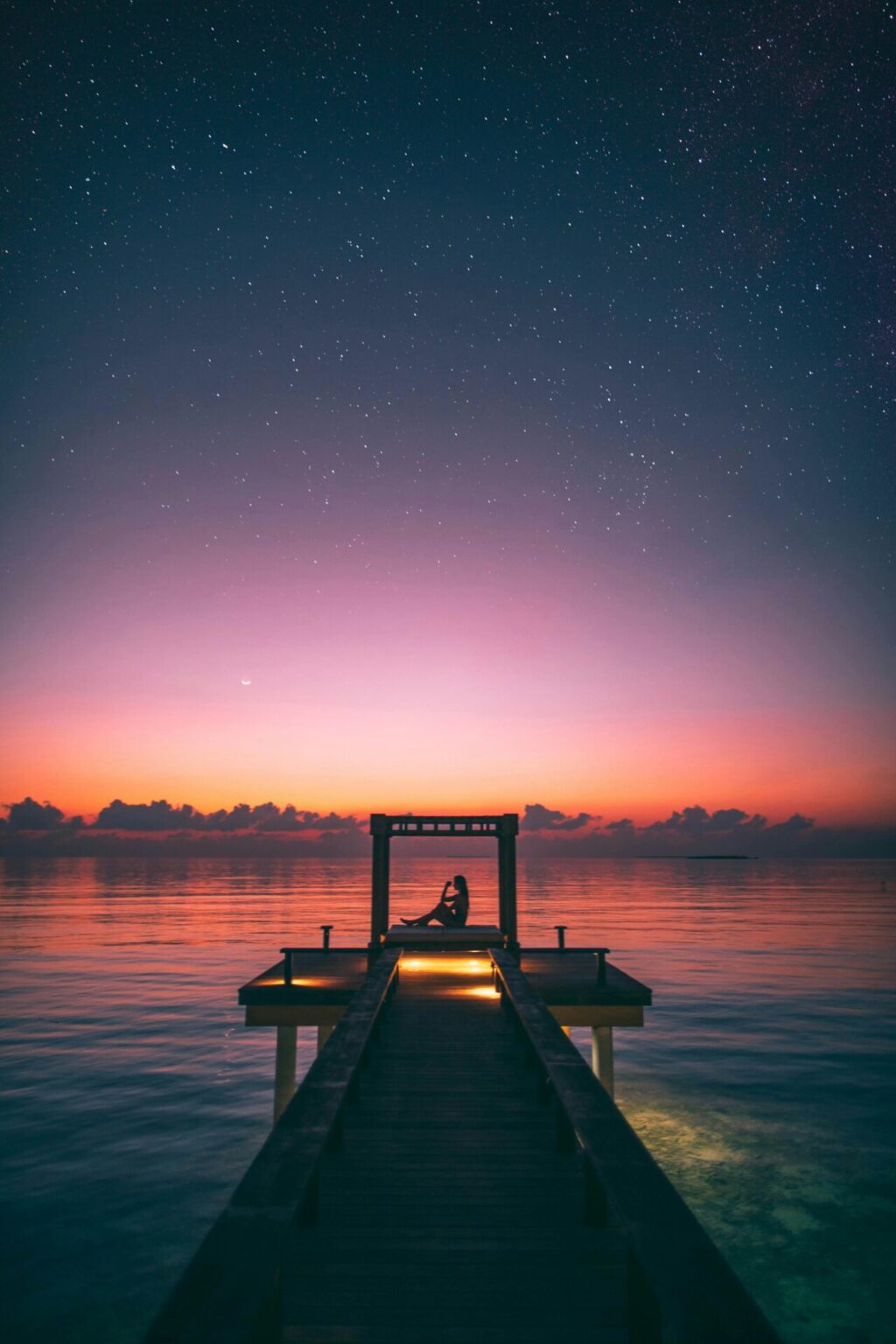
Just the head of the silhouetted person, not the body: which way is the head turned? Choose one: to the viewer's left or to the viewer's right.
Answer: to the viewer's left

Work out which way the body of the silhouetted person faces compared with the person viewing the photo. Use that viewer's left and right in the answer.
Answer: facing to the left of the viewer
